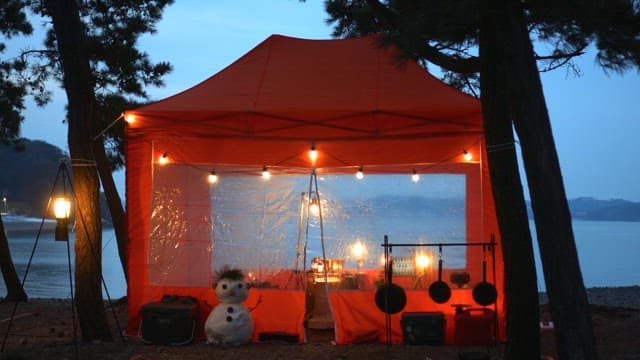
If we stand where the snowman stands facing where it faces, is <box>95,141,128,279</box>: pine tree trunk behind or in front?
behind

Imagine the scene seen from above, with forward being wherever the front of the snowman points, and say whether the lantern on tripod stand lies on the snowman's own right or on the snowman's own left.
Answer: on the snowman's own right

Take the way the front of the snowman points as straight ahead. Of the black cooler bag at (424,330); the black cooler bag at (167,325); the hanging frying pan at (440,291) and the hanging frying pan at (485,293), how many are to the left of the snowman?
3

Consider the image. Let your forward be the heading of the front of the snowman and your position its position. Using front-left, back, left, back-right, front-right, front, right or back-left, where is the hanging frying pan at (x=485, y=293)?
left

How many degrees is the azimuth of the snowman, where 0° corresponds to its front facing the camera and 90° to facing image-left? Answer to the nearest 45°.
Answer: approximately 0°

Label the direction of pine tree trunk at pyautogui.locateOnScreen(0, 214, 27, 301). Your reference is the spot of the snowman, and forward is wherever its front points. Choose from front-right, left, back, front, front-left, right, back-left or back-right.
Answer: back-right

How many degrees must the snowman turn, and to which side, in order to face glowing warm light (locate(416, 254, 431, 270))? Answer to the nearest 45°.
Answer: approximately 90° to its left

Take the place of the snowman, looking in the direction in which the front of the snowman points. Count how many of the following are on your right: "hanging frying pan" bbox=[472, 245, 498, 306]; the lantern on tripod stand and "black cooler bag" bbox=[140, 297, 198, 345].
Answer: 2

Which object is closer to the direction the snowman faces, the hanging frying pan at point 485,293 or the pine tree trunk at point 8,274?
the hanging frying pan
